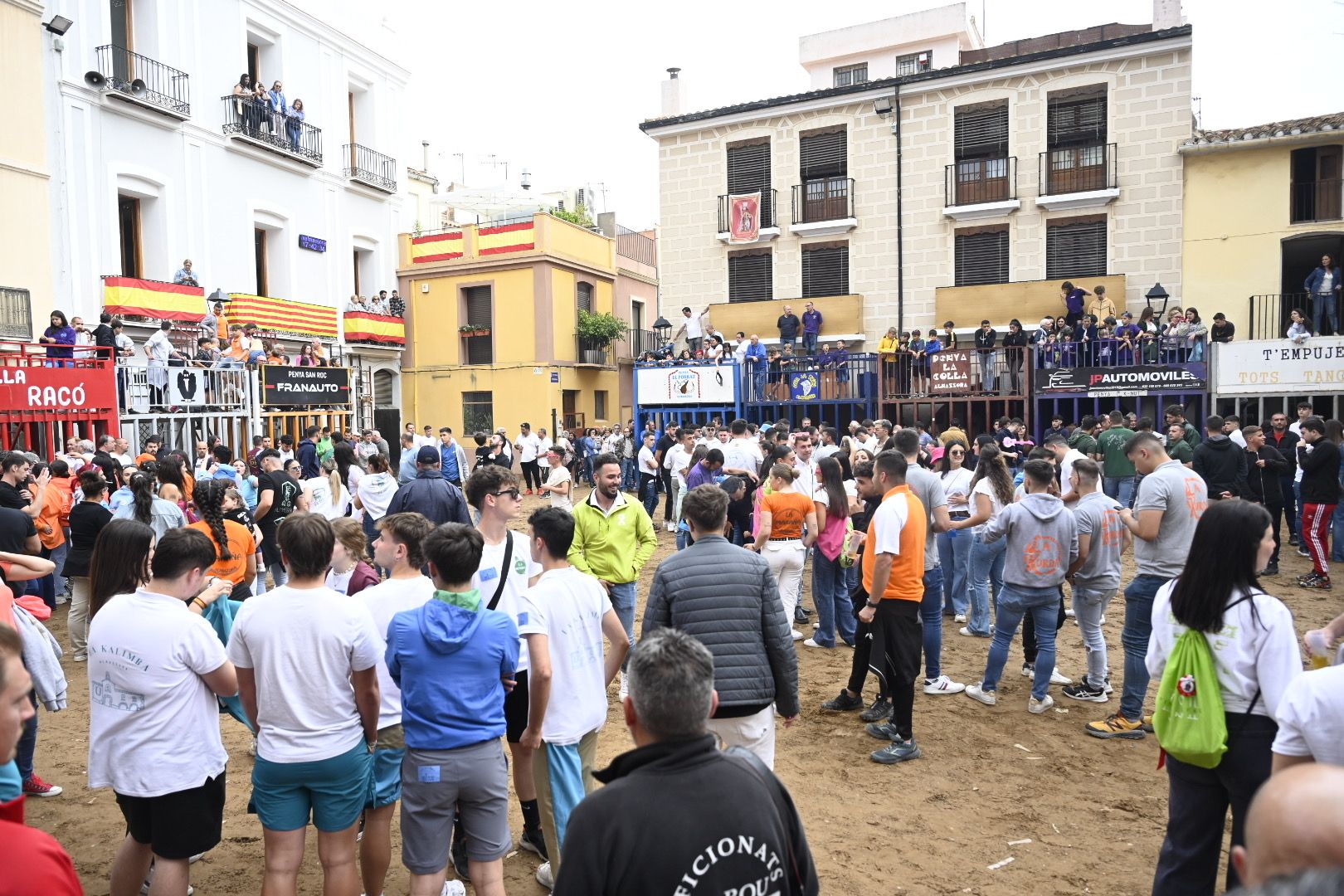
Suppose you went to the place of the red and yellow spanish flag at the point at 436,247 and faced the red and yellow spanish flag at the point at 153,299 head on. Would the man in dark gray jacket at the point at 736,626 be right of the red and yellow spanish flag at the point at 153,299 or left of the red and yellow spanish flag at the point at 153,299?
left

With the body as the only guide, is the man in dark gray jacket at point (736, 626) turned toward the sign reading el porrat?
yes

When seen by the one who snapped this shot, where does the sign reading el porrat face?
facing the viewer

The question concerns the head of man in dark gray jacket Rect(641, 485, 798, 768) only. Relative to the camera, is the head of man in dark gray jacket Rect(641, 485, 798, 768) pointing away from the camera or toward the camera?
away from the camera

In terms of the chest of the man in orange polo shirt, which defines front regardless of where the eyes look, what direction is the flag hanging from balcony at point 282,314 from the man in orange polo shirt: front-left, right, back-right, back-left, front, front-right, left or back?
front-right

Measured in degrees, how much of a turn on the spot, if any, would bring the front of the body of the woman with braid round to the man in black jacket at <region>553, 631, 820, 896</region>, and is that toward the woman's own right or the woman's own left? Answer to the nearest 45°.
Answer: approximately 180°

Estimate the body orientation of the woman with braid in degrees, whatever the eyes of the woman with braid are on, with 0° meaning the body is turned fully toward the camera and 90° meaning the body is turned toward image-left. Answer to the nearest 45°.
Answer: approximately 180°

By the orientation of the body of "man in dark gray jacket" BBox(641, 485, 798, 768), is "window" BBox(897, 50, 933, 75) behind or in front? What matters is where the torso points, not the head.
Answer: in front

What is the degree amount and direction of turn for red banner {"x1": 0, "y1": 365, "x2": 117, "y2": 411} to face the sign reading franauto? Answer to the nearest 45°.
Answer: approximately 135° to its left

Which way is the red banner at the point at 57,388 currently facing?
toward the camera

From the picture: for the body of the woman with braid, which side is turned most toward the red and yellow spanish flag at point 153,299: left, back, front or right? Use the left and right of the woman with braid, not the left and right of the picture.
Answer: front

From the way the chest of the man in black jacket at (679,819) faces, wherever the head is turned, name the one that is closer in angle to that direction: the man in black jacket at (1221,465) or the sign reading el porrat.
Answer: the sign reading el porrat

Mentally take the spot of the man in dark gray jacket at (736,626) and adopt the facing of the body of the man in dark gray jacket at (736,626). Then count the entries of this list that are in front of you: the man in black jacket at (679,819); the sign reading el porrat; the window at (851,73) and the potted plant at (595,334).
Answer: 3

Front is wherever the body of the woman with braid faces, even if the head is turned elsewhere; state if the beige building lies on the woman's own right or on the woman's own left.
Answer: on the woman's own right

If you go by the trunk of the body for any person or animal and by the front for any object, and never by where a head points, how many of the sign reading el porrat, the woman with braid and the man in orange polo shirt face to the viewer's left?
1

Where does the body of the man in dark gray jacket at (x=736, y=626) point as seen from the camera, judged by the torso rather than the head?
away from the camera
